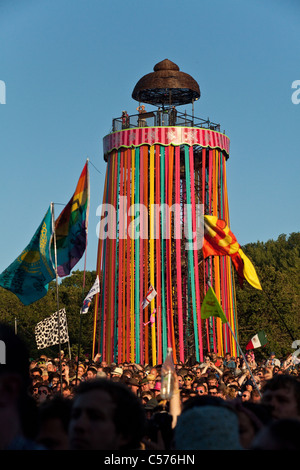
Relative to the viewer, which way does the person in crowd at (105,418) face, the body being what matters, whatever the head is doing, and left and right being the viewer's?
facing the viewer and to the left of the viewer

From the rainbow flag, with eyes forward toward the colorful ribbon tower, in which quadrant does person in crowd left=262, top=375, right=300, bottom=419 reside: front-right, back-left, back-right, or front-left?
back-right

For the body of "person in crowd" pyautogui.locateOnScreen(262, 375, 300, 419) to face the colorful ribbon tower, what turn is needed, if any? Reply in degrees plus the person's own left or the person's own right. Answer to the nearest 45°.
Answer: approximately 135° to the person's own right

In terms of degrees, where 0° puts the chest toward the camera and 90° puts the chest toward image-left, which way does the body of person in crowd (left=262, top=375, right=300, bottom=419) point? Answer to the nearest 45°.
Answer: approximately 45°

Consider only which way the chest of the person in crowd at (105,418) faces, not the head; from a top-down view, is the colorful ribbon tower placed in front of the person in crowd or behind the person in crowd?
behind

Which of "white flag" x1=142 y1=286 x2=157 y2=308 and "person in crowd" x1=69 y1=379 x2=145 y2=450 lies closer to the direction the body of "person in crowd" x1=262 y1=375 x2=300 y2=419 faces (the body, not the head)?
the person in crowd

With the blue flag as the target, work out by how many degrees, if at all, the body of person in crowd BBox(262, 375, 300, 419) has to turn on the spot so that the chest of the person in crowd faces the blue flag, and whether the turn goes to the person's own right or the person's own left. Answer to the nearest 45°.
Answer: approximately 90° to the person's own right

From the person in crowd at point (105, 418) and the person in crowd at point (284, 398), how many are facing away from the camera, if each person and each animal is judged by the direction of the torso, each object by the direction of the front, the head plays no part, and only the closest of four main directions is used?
0

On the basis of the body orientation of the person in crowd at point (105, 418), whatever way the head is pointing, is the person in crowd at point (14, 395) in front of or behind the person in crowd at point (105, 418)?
in front

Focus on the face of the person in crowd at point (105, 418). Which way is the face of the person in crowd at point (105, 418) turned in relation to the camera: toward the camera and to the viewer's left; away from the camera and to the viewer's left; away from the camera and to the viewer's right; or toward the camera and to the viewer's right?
toward the camera and to the viewer's left
